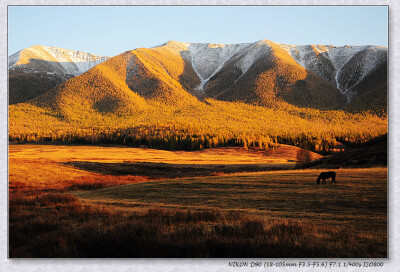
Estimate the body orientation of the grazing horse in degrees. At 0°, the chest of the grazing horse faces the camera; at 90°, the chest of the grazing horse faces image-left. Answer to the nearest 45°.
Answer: approximately 90°
